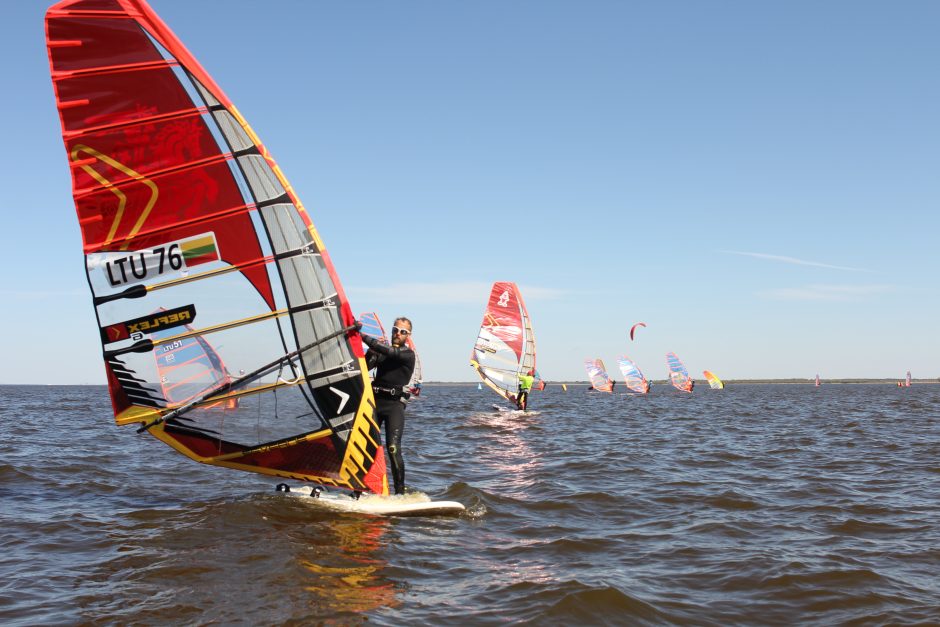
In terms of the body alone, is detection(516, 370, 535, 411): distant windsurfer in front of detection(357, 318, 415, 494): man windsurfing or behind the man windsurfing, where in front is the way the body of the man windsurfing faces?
behind

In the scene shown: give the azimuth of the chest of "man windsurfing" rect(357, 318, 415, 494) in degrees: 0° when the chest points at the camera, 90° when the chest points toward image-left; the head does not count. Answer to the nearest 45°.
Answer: approximately 45°
